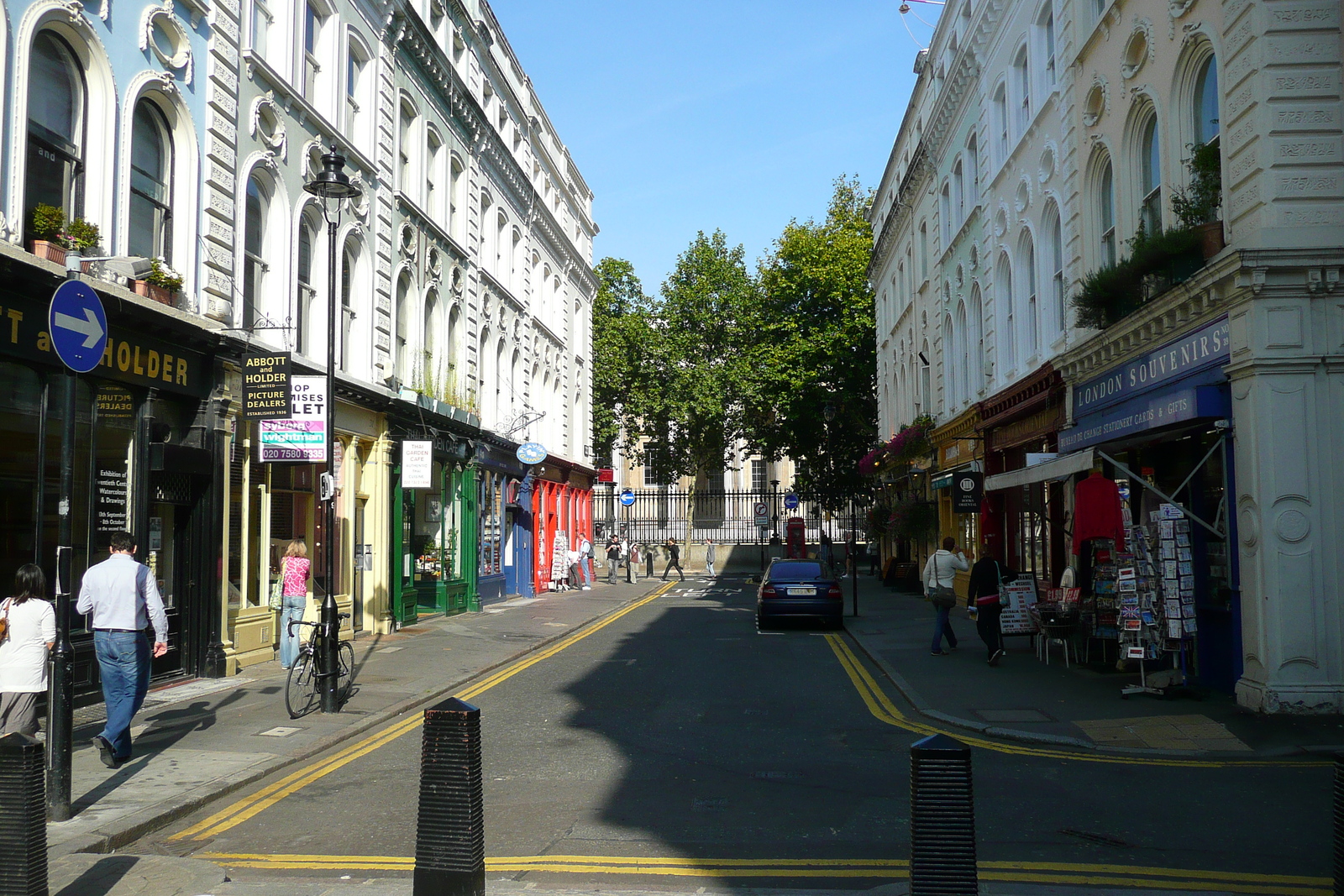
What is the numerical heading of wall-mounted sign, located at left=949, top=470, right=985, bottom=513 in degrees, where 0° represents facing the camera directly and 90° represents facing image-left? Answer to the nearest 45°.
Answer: approximately 0°

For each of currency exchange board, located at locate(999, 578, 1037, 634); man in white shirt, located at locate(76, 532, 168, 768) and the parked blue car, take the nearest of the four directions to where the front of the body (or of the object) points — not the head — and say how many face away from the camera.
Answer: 2

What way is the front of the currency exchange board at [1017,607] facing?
toward the camera

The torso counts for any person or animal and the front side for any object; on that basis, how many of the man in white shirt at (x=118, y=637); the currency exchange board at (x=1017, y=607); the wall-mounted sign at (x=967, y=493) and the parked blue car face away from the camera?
2

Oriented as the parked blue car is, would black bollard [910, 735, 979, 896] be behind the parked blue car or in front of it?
behind

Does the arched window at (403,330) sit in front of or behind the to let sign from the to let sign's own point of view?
behind

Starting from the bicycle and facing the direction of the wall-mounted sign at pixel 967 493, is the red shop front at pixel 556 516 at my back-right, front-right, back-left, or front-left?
front-left

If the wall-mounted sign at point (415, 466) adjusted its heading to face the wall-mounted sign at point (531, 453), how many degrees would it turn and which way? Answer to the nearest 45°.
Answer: approximately 180°

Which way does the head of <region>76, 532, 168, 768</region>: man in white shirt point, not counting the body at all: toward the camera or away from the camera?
away from the camera

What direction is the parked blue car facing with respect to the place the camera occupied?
facing away from the viewer

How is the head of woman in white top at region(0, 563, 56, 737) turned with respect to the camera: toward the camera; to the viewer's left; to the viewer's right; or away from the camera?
away from the camera

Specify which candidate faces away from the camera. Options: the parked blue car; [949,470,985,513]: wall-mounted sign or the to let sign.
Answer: the parked blue car
